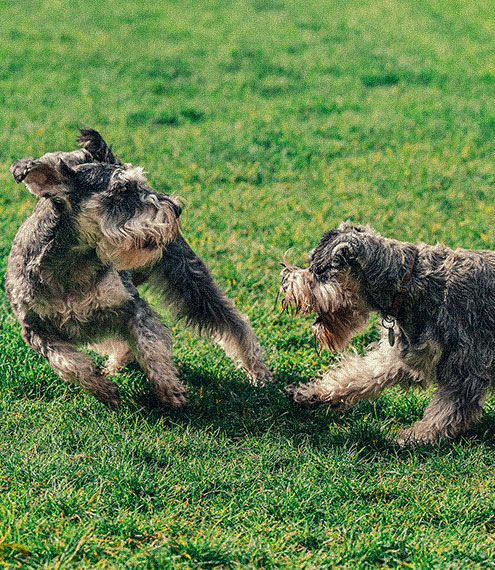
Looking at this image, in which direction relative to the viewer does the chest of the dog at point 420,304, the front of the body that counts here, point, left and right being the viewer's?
facing to the left of the viewer

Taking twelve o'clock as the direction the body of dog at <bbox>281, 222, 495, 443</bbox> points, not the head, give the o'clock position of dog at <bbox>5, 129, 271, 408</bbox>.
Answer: dog at <bbox>5, 129, 271, 408</bbox> is roughly at 12 o'clock from dog at <bbox>281, 222, 495, 443</bbox>.

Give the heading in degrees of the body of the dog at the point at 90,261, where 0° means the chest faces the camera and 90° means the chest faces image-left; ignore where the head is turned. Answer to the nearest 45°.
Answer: approximately 315°

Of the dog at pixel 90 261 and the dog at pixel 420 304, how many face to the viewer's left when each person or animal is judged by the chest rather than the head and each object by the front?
1

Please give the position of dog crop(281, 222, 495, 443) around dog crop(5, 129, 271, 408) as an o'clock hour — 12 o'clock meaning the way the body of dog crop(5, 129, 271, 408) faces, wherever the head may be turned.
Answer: dog crop(281, 222, 495, 443) is roughly at 11 o'clock from dog crop(5, 129, 271, 408).
